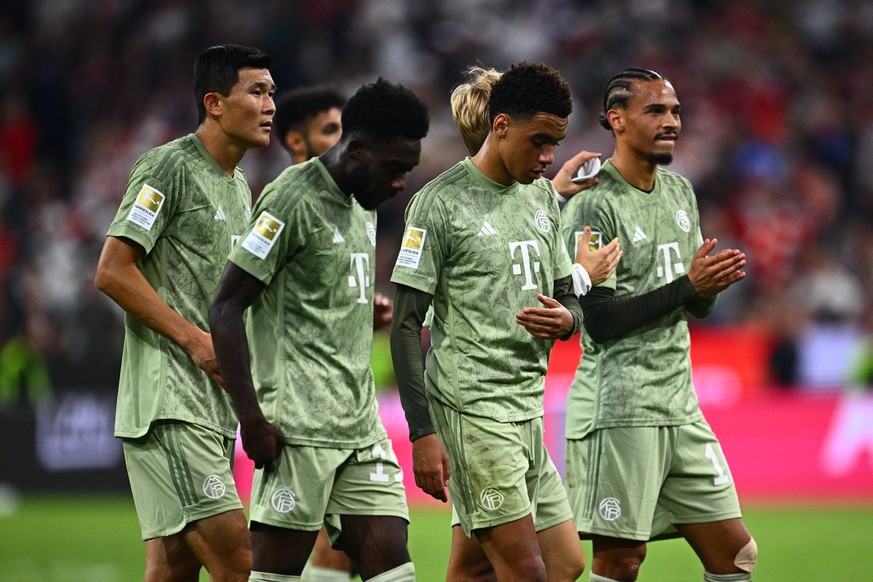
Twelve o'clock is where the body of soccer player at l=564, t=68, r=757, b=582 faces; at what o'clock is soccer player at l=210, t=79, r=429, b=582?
soccer player at l=210, t=79, r=429, b=582 is roughly at 3 o'clock from soccer player at l=564, t=68, r=757, b=582.

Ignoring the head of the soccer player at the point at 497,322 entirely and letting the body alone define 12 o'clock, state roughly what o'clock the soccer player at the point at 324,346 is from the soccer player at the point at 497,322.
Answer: the soccer player at the point at 324,346 is roughly at 4 o'clock from the soccer player at the point at 497,322.

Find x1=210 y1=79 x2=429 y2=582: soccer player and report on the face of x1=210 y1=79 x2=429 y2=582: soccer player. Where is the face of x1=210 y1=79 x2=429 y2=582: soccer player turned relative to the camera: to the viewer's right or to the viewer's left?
to the viewer's right

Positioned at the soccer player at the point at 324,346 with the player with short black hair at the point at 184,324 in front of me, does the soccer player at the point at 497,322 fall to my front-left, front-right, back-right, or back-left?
back-right

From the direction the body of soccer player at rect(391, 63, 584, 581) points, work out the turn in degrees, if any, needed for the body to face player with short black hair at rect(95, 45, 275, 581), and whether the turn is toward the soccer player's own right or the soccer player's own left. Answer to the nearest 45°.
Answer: approximately 135° to the soccer player's own right

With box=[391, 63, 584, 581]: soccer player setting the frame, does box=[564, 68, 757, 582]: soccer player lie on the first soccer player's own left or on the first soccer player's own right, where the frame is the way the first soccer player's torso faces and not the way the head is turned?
on the first soccer player's own left

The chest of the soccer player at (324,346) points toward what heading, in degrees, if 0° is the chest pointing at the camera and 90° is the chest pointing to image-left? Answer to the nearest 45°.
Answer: approximately 315°
